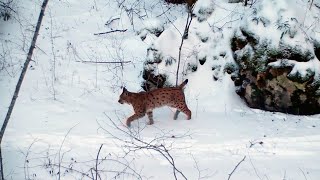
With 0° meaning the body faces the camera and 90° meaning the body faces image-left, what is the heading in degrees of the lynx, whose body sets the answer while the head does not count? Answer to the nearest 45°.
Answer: approximately 90°

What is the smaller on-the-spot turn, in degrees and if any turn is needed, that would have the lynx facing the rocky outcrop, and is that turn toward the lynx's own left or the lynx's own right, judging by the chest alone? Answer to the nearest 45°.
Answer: approximately 180°
